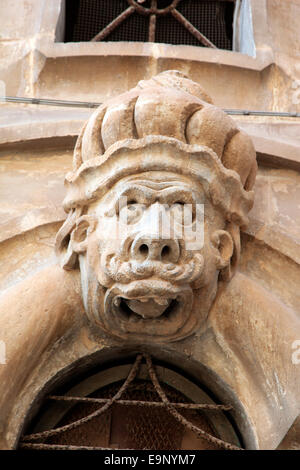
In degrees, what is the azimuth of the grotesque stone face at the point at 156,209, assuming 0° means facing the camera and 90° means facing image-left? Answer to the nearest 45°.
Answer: approximately 0°

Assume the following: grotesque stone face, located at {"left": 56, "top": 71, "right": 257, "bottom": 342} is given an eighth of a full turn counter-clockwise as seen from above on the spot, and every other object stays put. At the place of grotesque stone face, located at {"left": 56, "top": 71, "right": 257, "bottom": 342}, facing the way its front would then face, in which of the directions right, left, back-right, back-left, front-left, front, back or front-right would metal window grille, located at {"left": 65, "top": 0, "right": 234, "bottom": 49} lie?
back-left
